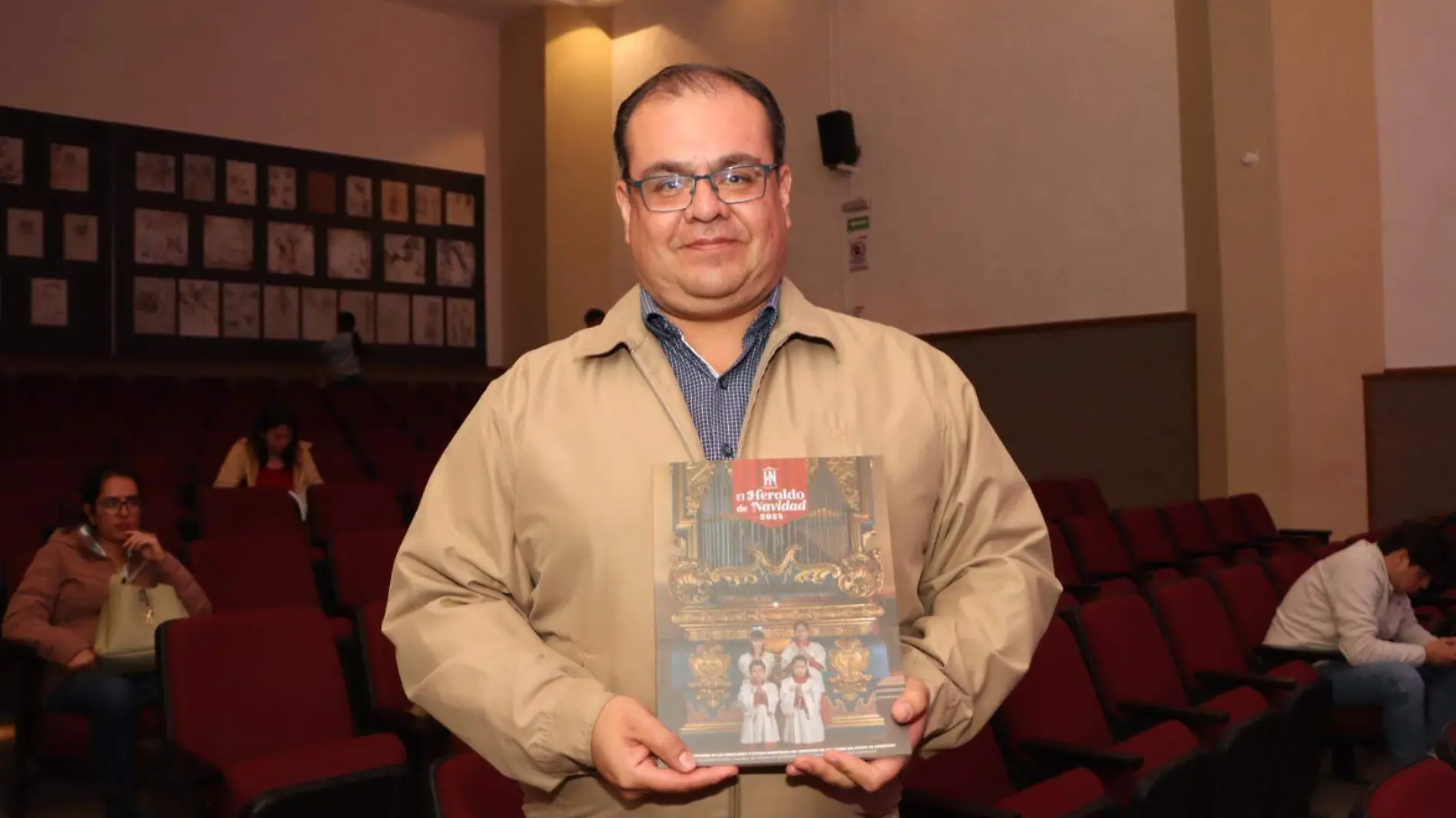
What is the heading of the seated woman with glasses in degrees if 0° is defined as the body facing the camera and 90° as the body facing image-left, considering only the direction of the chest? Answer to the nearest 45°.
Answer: approximately 315°

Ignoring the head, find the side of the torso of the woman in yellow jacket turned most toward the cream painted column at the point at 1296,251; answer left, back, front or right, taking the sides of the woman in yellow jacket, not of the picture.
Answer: left

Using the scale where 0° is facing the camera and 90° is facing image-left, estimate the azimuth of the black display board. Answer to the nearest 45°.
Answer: approximately 315°

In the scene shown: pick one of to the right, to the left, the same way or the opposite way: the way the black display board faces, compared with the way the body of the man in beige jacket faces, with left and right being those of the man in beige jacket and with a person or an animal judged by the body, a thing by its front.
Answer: to the left

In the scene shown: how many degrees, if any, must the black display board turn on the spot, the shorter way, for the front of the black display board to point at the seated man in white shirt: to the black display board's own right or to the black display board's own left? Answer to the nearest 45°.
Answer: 0° — it already faces them

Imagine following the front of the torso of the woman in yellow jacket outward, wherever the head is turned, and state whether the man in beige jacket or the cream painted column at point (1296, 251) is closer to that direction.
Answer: the man in beige jacket
